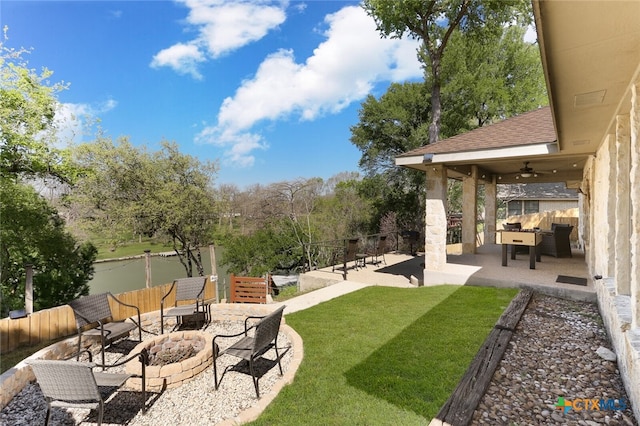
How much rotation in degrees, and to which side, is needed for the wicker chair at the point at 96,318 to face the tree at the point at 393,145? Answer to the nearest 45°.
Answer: approximately 90° to its left

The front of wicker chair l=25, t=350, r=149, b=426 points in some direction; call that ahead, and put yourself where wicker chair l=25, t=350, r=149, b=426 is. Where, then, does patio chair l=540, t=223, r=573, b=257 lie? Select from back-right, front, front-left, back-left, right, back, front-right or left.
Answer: front-right

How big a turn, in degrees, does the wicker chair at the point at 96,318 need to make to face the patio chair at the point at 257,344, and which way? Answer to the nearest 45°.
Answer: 0° — it already faces it

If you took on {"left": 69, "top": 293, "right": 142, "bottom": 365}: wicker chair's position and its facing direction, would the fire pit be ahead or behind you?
ahead

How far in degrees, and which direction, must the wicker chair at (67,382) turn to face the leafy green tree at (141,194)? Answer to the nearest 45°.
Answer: approximately 45° to its left

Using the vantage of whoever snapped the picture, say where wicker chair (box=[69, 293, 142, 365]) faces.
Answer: facing the viewer and to the right of the viewer

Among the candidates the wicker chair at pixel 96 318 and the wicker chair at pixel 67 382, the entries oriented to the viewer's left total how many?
0

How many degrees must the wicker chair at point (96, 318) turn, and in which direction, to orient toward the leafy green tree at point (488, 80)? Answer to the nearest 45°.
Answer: approximately 45° to its left

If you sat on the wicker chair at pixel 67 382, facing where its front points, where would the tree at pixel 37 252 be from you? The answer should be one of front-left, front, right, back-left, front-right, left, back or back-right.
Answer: front-left

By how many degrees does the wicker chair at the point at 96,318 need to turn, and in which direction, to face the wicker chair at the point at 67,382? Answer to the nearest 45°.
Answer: approximately 45° to its right

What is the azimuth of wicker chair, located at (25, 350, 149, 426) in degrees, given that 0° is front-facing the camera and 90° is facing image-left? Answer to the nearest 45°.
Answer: approximately 225°

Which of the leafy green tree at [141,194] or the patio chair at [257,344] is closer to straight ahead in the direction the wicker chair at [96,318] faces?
the patio chair

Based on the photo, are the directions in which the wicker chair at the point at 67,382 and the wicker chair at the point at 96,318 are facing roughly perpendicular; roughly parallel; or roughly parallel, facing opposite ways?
roughly perpendicular

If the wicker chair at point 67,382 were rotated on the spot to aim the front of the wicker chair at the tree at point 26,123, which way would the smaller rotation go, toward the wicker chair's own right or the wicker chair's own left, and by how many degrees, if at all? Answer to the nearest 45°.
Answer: approximately 45° to the wicker chair's own left

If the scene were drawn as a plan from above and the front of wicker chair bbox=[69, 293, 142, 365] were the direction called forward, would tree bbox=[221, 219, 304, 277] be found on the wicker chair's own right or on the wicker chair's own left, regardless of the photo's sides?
on the wicker chair's own left
